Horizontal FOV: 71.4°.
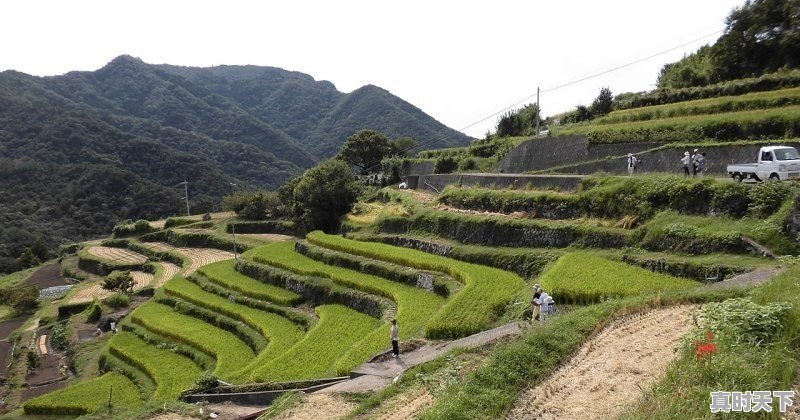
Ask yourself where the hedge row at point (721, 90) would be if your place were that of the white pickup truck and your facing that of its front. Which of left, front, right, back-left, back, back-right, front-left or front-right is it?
back-left

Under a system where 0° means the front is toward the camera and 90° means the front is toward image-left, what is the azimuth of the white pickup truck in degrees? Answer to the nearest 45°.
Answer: approximately 315°

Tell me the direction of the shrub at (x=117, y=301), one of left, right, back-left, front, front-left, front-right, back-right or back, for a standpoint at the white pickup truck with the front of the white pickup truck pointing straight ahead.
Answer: back-right

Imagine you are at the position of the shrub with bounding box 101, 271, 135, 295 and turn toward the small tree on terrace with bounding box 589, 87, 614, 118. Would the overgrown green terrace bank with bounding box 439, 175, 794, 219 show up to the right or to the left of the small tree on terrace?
right

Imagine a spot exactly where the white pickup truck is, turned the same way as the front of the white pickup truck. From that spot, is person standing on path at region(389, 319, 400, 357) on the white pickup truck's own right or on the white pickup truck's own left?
on the white pickup truck's own right

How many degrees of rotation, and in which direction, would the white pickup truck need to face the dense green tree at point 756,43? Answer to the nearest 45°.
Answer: approximately 135° to its left

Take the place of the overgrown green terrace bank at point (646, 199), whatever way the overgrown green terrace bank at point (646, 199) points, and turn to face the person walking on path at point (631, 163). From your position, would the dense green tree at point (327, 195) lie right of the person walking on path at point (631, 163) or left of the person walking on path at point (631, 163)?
left

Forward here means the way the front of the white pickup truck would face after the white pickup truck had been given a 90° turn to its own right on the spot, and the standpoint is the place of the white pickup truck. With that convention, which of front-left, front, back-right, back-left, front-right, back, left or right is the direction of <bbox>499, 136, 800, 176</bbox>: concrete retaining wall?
right

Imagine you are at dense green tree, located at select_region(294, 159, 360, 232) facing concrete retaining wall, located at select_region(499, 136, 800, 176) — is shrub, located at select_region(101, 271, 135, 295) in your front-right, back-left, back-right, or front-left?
back-right

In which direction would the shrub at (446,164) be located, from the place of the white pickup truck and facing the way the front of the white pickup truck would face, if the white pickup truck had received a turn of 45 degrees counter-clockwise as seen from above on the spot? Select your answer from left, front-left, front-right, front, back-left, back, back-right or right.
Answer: back-left

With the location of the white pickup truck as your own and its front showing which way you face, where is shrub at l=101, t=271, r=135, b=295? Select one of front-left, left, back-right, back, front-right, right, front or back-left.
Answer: back-right

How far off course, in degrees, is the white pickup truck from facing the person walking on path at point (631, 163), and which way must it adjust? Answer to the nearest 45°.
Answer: approximately 180°
